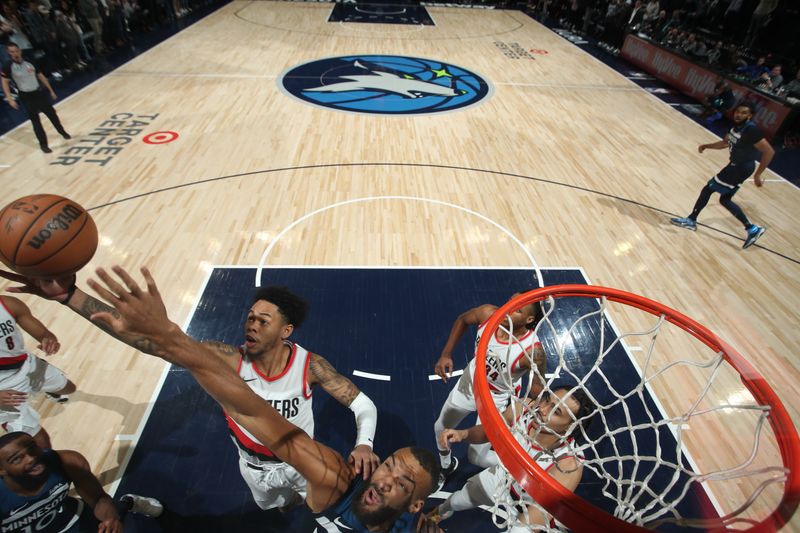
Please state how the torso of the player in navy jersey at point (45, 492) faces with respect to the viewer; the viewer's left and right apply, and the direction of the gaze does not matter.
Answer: facing the viewer

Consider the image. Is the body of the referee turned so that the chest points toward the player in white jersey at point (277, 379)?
yes

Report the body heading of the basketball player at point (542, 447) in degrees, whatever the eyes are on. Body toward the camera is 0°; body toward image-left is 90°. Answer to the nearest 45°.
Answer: approximately 45°

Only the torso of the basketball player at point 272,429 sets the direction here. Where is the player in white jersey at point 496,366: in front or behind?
behind

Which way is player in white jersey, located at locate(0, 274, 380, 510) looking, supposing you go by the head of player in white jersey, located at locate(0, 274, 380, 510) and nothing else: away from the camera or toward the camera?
toward the camera

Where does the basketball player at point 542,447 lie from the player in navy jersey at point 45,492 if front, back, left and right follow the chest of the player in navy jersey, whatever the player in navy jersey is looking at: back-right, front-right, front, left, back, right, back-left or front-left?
front-left

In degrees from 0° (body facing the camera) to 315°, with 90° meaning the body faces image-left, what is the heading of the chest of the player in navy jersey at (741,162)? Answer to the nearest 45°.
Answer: approximately 45°

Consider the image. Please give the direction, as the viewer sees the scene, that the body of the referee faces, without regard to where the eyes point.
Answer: toward the camera

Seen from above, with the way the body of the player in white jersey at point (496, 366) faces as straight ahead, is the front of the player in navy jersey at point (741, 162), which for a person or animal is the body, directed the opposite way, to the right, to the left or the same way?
the same way

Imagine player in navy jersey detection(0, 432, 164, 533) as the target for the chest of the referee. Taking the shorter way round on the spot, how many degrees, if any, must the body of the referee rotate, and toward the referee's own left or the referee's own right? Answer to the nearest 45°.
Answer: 0° — they already face them
